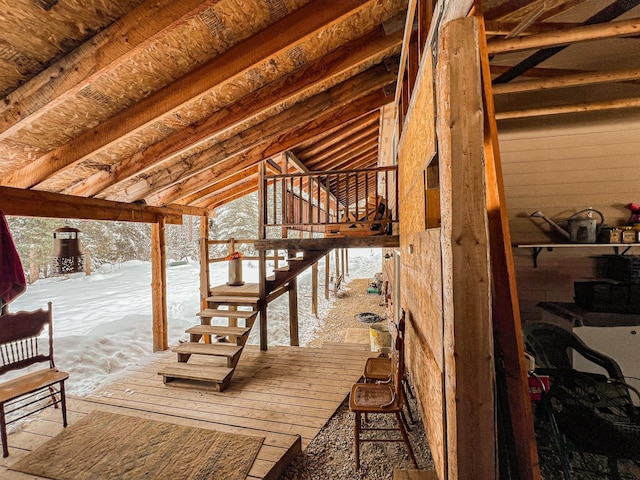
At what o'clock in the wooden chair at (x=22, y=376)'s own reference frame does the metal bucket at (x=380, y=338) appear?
The metal bucket is roughly at 11 o'clock from the wooden chair.

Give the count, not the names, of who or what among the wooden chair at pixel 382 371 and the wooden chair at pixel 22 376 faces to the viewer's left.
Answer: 1

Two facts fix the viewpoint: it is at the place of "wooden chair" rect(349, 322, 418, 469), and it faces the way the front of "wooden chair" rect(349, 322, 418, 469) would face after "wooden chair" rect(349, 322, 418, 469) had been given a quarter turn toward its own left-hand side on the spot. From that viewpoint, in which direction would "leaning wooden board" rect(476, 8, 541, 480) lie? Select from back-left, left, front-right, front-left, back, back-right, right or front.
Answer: front-left

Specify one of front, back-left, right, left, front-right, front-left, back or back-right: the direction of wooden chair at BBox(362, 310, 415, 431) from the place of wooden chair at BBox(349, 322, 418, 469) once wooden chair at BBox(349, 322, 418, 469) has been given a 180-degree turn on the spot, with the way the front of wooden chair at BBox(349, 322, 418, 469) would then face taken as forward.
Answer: left

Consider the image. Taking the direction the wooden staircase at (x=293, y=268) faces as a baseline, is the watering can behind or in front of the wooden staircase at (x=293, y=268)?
behind

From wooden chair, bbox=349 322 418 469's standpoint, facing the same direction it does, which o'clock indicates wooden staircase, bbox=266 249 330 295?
The wooden staircase is roughly at 2 o'clock from the wooden chair.

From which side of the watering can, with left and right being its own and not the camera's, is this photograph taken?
left

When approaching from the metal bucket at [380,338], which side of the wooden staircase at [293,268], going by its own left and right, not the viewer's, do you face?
back

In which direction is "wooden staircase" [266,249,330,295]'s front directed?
to the viewer's left

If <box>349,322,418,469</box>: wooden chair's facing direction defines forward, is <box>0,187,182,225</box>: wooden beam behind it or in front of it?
in front

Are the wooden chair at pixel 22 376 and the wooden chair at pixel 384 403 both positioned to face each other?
yes

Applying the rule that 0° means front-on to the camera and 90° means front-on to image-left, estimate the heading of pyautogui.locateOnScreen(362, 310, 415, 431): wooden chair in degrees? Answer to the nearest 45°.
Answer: approximately 90°

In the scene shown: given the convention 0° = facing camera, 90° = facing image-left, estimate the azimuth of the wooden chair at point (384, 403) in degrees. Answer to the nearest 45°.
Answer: approximately 90°
